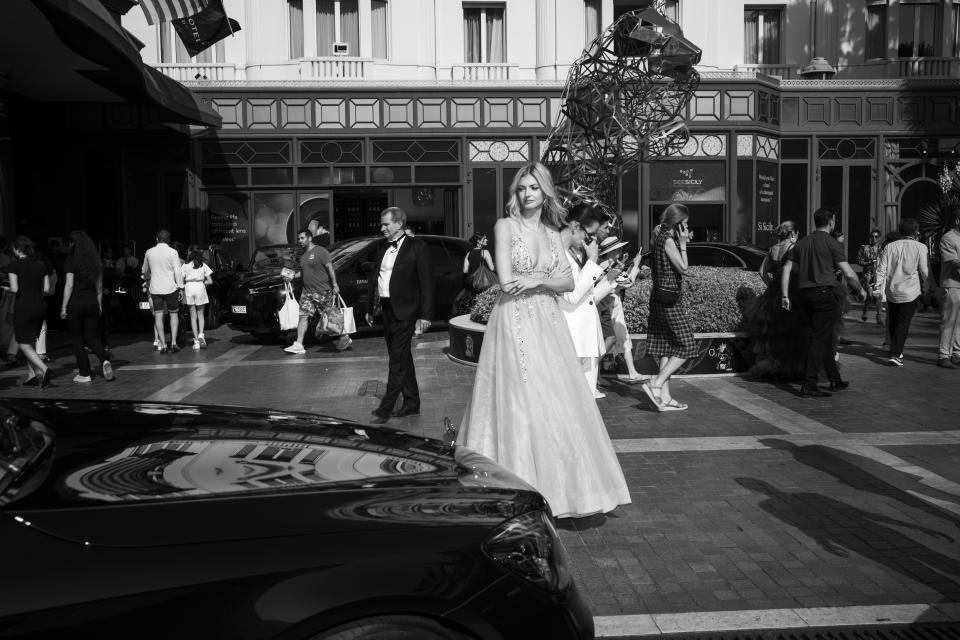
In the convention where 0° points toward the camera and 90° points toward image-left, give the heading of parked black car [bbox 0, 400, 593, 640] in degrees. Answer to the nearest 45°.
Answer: approximately 270°

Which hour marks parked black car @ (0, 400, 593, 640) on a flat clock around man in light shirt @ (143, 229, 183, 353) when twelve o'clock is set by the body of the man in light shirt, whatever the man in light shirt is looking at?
The parked black car is roughly at 6 o'clock from the man in light shirt.

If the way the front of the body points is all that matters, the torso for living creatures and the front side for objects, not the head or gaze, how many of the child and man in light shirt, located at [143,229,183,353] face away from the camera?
2

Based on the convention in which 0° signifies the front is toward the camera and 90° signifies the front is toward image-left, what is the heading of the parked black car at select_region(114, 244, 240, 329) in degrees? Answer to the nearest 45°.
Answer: approximately 45°

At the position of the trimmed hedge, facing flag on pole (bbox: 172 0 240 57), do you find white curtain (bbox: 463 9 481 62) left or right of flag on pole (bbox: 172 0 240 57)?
right

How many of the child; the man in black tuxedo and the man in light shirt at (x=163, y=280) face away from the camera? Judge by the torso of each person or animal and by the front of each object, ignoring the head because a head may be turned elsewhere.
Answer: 2

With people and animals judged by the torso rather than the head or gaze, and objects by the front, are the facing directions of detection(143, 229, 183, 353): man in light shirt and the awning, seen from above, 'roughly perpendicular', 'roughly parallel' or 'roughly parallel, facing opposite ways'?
roughly perpendicular

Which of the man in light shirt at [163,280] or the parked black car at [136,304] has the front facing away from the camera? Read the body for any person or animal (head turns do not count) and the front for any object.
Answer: the man in light shirt

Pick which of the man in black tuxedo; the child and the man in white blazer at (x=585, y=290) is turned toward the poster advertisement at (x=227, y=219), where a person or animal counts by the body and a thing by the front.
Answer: the child

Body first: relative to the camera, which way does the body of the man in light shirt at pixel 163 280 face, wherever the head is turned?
away from the camera

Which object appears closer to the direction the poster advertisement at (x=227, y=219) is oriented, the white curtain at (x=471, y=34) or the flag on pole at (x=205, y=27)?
the flag on pole
